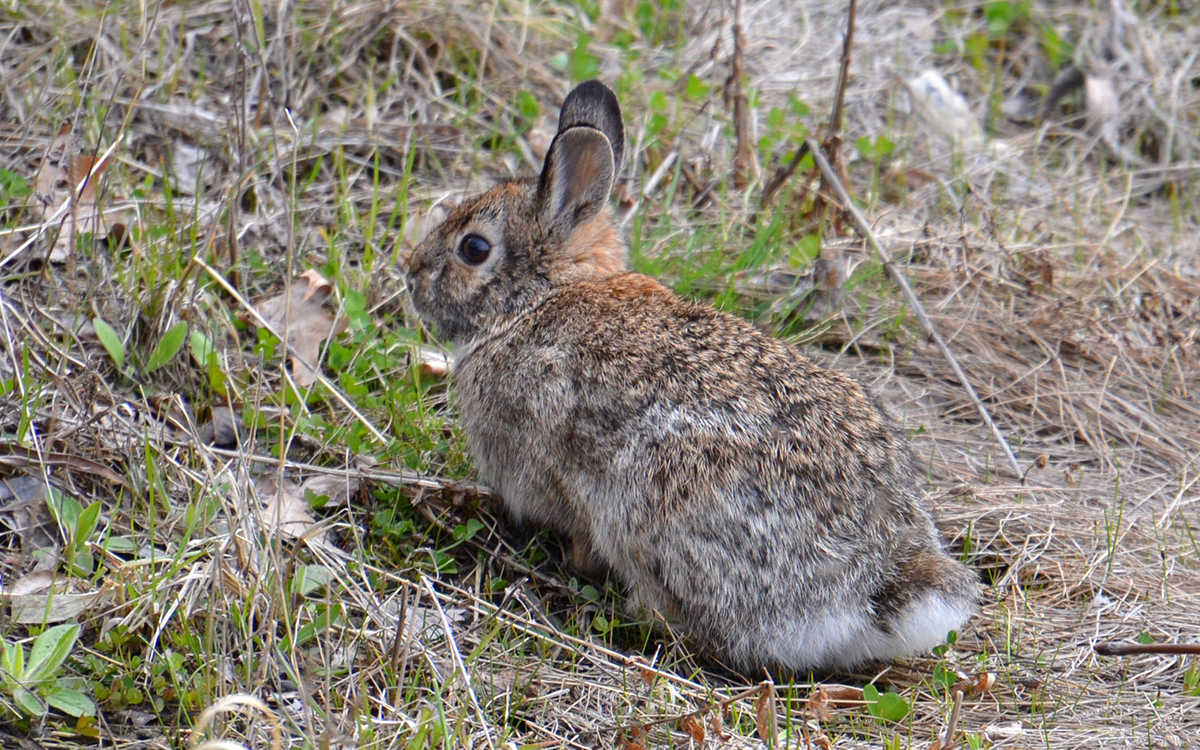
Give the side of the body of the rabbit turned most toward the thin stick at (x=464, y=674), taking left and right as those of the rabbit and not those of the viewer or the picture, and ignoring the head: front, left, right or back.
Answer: left

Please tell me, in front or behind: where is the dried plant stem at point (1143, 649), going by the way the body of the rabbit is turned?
behind

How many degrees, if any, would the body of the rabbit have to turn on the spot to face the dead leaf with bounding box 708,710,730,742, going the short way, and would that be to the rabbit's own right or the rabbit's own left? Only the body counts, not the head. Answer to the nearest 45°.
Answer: approximately 135° to the rabbit's own left

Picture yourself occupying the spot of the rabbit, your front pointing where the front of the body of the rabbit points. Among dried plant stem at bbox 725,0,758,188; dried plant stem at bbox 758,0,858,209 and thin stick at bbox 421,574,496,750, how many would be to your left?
1

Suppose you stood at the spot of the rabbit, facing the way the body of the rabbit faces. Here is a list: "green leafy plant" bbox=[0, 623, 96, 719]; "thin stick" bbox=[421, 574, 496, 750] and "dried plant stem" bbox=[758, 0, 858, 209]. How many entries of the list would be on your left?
2

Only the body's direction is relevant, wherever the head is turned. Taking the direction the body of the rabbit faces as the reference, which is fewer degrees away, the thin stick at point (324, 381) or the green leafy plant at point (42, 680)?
the thin stick

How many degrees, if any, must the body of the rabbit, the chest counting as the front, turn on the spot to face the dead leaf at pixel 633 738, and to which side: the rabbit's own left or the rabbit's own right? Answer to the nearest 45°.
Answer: approximately 135° to the rabbit's own left

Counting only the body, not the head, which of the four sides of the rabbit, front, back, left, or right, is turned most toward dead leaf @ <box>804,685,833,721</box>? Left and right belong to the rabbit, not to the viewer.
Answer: back

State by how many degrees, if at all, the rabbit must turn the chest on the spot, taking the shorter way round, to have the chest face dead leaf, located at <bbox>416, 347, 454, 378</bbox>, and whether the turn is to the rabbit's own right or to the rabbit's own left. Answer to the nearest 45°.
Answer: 0° — it already faces it

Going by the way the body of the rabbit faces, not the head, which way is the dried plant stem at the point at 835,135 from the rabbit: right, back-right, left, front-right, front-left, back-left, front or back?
front-right

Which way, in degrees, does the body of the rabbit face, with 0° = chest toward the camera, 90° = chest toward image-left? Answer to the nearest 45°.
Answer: approximately 135°

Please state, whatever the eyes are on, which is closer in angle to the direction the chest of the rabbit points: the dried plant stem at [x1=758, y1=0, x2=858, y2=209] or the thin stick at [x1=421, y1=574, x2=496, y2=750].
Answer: the dried plant stem

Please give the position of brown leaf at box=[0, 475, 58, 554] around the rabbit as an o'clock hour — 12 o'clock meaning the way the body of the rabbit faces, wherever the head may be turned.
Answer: The brown leaf is roughly at 10 o'clock from the rabbit.

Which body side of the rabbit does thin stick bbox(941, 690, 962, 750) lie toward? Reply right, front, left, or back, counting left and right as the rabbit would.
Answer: back
